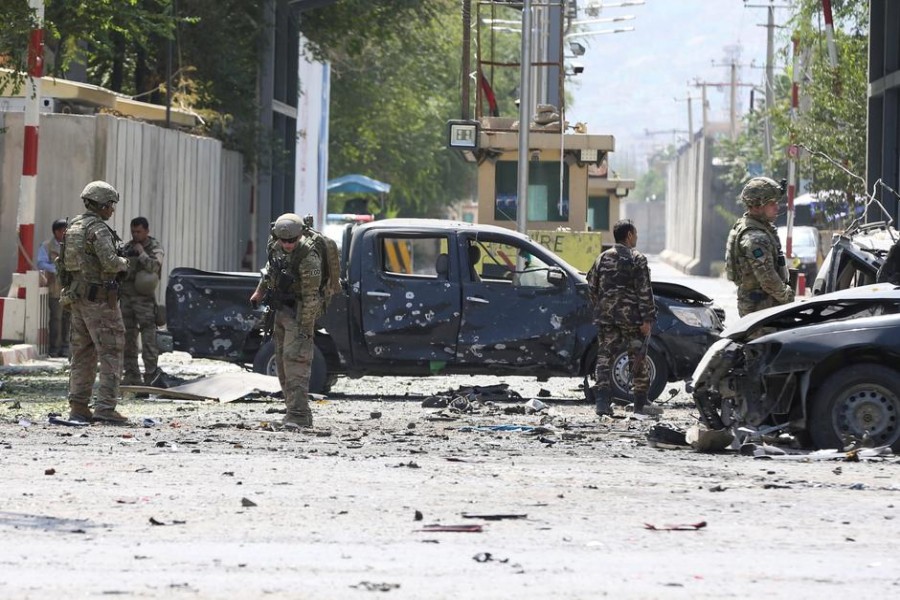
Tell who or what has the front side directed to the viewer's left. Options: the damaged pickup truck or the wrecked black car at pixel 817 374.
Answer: the wrecked black car

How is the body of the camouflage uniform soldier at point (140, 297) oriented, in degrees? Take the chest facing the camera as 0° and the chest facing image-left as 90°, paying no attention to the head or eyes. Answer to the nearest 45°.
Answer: approximately 45°

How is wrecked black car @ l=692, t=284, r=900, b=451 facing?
to the viewer's left

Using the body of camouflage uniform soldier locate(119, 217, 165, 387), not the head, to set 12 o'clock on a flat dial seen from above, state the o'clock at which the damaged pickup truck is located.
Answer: The damaged pickup truck is roughly at 8 o'clock from the camouflage uniform soldier.

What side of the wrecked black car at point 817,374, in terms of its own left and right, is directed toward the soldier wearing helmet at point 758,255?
right

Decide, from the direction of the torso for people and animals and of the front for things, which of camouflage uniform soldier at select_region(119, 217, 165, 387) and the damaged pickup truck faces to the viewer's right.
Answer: the damaged pickup truck

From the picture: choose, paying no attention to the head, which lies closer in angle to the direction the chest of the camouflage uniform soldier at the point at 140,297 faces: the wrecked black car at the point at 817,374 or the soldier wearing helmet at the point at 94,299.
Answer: the soldier wearing helmet

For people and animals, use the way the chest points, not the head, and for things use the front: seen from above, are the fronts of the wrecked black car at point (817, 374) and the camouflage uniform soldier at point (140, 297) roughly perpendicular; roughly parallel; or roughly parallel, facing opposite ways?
roughly perpendicular

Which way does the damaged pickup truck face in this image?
to the viewer's right

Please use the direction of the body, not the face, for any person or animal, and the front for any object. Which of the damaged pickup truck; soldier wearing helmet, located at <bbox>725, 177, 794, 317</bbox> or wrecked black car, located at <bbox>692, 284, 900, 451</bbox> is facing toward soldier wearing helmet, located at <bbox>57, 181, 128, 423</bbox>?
the wrecked black car

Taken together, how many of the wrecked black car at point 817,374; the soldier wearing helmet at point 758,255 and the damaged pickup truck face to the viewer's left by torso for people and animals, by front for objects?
1

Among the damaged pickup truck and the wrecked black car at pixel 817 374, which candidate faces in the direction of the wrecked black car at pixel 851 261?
the damaged pickup truck

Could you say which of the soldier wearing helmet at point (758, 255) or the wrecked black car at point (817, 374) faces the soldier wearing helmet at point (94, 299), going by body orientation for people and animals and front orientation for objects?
the wrecked black car
